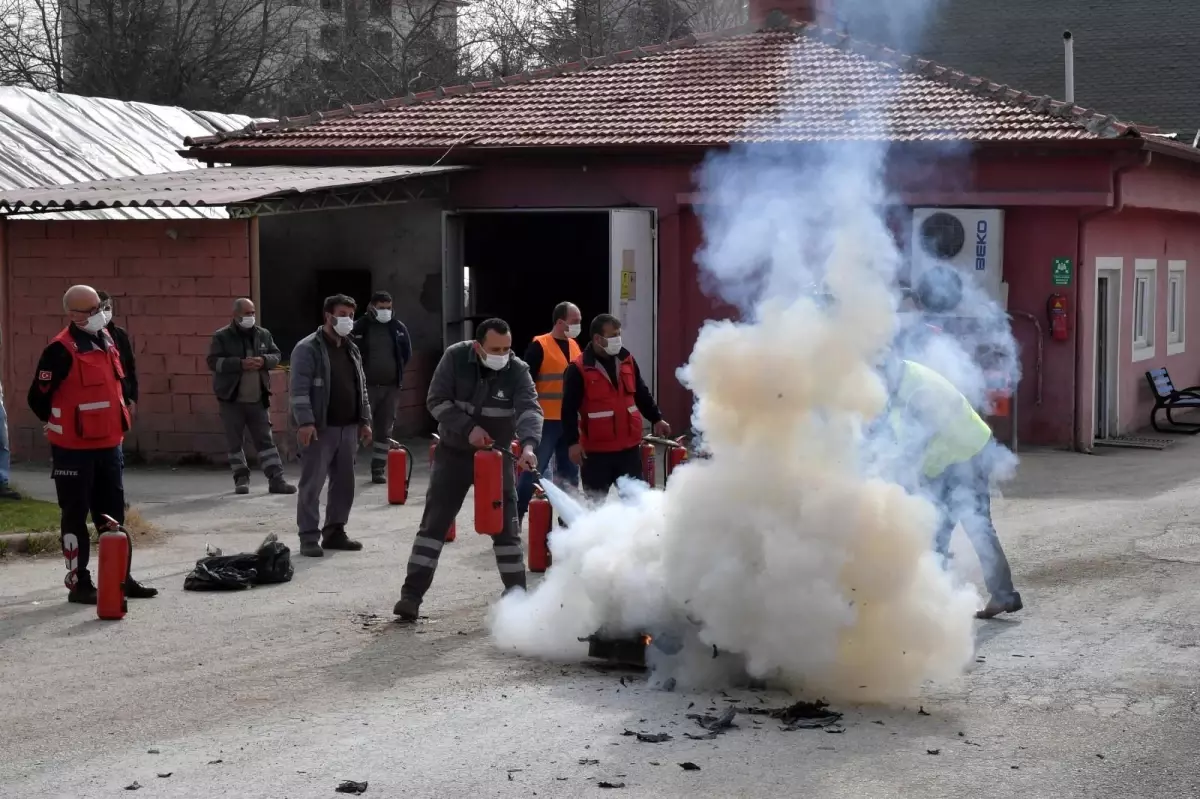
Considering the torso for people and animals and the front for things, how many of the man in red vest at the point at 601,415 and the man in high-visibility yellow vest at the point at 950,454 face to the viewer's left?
1

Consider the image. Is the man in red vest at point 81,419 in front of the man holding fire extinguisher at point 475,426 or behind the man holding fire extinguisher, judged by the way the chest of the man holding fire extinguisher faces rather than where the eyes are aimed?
behind

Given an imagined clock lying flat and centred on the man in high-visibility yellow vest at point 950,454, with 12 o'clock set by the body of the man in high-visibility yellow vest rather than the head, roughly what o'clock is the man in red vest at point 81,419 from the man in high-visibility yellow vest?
The man in red vest is roughly at 12 o'clock from the man in high-visibility yellow vest.

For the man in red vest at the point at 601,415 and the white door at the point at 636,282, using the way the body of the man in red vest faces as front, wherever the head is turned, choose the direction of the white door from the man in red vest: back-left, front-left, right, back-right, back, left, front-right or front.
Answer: back-left

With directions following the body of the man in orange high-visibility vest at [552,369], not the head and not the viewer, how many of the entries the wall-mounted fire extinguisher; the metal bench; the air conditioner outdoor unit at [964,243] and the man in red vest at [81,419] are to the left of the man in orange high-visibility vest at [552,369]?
3

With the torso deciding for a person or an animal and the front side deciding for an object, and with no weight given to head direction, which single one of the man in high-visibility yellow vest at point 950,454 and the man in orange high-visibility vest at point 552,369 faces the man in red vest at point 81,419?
the man in high-visibility yellow vest at point 950,454

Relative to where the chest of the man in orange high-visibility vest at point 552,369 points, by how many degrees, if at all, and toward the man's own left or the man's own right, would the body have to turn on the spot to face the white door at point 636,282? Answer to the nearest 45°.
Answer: approximately 135° to the man's own left

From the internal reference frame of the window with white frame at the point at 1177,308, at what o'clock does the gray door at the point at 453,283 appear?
The gray door is roughly at 3 o'clock from the window with white frame.

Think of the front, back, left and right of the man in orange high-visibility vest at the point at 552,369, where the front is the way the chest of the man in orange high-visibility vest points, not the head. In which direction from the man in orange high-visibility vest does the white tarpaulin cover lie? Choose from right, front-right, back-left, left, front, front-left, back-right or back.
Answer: back

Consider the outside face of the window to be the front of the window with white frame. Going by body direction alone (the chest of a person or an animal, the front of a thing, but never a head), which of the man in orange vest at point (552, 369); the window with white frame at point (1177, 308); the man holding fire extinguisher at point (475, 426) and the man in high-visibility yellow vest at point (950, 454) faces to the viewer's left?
the man in high-visibility yellow vest at point (950, 454)

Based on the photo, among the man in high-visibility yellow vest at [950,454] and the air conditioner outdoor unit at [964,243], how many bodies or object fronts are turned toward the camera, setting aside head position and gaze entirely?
1

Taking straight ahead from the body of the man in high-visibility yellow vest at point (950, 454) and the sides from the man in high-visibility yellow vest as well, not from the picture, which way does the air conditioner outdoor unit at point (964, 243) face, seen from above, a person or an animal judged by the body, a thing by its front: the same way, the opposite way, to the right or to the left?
to the left

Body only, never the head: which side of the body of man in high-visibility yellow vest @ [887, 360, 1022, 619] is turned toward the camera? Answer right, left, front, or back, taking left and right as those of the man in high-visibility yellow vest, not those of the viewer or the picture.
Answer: left

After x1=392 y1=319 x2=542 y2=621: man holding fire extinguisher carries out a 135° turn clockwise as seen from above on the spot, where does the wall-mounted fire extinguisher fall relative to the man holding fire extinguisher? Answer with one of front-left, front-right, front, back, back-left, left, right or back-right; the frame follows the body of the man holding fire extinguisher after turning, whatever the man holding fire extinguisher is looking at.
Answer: back-right

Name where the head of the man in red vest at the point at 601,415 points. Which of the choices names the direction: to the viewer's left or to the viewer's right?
to the viewer's right

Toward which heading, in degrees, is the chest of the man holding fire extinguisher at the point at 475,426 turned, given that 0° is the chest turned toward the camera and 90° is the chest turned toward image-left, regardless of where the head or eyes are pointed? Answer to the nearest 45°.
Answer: approximately 315°
